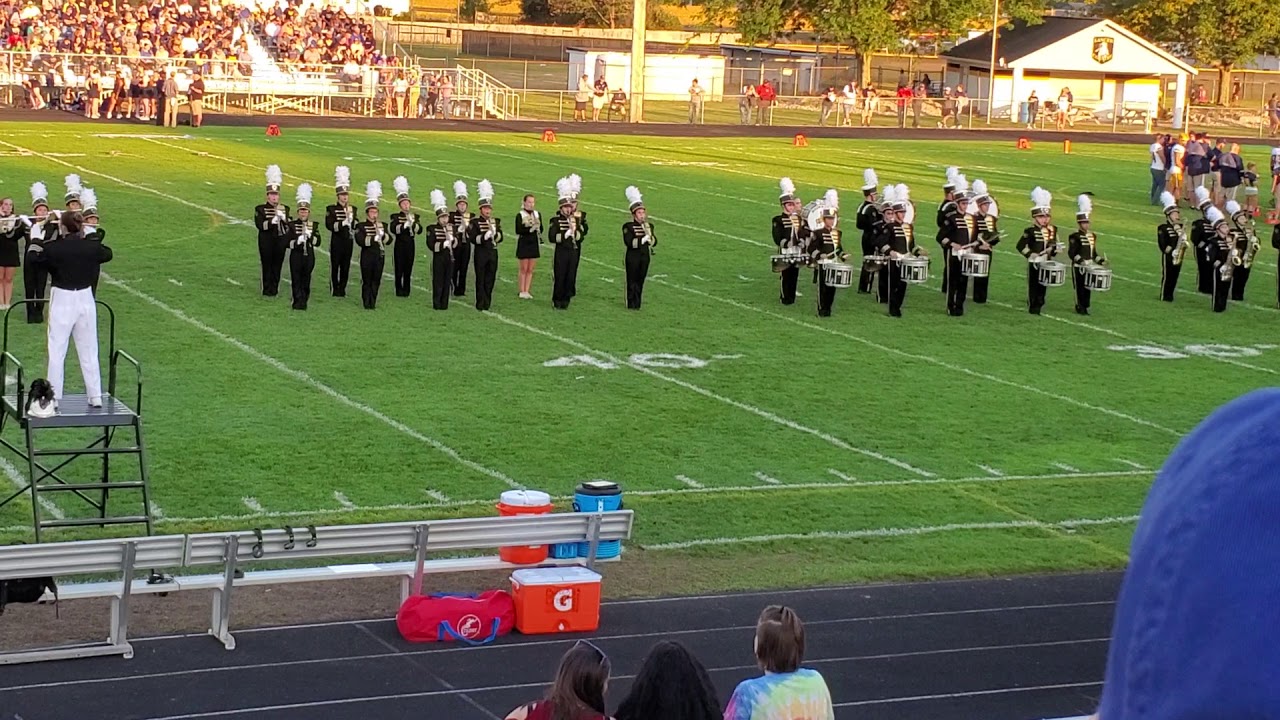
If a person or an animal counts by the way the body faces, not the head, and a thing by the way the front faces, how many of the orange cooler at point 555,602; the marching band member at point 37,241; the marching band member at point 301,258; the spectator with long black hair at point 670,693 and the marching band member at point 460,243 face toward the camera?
4

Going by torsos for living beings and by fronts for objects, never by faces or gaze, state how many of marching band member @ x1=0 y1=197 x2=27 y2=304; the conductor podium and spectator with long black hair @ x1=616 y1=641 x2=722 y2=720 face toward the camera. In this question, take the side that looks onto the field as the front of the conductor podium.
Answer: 1

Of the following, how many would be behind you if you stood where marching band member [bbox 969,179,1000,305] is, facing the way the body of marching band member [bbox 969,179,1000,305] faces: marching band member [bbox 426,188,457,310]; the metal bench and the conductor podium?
0

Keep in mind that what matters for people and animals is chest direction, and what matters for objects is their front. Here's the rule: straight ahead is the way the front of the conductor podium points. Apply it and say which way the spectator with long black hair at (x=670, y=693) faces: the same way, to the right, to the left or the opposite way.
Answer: the same way

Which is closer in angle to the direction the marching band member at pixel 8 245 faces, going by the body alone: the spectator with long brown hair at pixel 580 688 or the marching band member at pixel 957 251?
the spectator with long brown hair

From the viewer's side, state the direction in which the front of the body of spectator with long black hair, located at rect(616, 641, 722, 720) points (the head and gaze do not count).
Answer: away from the camera

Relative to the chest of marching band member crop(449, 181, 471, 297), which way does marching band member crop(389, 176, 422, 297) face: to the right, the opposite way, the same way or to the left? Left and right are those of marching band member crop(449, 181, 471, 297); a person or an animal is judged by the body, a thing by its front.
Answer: the same way

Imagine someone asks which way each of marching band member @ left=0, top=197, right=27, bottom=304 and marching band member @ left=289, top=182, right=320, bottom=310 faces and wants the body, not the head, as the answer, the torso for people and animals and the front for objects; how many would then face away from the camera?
0

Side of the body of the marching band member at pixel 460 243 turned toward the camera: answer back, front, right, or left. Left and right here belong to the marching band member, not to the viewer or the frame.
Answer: front

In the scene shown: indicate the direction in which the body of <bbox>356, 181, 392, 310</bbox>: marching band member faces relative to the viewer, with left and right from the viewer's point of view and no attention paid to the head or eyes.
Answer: facing the viewer

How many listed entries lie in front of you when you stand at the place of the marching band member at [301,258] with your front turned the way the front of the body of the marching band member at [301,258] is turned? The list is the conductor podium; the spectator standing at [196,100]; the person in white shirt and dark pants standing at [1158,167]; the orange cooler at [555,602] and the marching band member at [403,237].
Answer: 2

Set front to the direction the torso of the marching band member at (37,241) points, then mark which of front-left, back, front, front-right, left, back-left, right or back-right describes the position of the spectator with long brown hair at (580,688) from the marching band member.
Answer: front

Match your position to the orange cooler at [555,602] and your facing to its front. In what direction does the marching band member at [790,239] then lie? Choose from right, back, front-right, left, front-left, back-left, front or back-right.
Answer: back

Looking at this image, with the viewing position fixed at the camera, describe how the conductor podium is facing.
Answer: facing away from the viewer

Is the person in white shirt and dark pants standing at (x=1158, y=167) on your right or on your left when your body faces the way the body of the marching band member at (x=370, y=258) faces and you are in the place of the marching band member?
on your left

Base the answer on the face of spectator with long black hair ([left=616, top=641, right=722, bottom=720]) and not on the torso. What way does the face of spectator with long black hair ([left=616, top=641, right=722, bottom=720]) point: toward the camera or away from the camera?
away from the camera

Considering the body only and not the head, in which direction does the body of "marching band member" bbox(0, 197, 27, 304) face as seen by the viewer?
toward the camera

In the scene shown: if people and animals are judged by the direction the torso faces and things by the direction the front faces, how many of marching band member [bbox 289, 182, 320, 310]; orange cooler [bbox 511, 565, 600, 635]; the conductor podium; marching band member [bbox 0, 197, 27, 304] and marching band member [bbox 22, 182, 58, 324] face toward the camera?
4

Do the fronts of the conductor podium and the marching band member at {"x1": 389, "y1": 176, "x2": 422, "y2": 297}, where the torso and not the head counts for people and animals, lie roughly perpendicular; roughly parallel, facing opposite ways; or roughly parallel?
roughly parallel, facing opposite ways

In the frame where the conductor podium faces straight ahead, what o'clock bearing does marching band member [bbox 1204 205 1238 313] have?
The marching band member is roughly at 2 o'clock from the conductor podium.

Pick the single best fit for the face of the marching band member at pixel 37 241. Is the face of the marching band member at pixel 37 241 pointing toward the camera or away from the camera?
toward the camera
